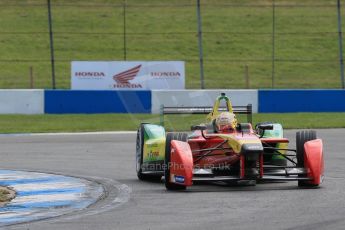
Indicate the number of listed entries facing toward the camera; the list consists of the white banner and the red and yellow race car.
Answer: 2

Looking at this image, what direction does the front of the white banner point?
toward the camera

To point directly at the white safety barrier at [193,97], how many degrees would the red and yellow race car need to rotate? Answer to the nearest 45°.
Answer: approximately 180°

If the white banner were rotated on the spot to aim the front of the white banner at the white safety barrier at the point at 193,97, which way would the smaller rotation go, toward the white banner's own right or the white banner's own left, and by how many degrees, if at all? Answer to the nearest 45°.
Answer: approximately 90° to the white banner's own left

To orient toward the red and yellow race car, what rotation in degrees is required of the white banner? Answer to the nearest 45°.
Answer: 0° — it already faces it

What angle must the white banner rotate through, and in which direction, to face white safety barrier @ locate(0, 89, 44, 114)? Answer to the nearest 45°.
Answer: approximately 90° to its right

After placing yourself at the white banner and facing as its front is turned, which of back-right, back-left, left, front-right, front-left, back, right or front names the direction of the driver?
front

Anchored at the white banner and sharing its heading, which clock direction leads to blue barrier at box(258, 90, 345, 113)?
The blue barrier is roughly at 9 o'clock from the white banner.

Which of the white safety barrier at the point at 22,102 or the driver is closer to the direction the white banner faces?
the driver

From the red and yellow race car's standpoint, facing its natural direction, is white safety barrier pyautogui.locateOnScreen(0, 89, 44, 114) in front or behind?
behind

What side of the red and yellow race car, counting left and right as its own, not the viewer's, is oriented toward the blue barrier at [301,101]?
back

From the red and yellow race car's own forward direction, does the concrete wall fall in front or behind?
behind

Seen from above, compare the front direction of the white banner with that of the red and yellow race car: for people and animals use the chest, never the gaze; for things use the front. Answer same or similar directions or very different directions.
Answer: same or similar directions
